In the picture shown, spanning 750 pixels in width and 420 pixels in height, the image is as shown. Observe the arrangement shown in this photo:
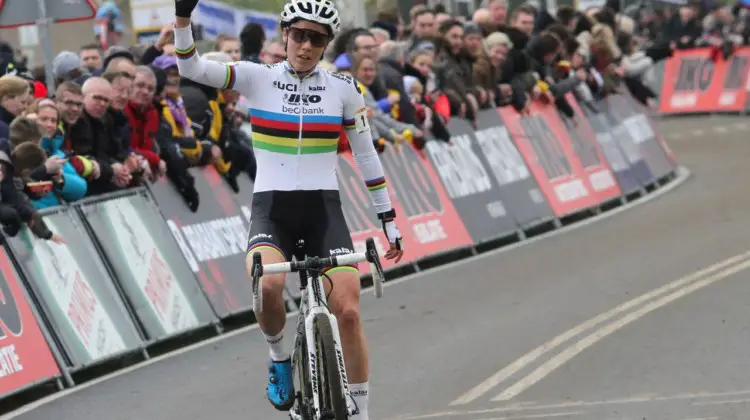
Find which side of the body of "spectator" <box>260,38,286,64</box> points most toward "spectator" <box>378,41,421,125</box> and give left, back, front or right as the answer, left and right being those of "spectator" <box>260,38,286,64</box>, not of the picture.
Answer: left

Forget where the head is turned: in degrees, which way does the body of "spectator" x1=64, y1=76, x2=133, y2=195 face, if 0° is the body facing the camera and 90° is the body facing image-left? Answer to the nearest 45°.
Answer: approximately 315°

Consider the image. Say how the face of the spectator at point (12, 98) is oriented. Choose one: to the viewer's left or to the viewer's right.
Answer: to the viewer's right

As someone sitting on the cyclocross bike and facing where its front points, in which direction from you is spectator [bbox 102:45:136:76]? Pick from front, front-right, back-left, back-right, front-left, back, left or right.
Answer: back

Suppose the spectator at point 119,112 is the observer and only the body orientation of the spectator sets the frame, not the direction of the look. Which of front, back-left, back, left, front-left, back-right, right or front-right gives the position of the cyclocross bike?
front-right

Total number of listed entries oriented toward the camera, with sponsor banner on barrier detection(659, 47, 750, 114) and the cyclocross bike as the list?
2

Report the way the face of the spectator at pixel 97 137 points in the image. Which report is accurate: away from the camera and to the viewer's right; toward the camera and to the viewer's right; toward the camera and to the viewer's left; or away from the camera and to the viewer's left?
toward the camera and to the viewer's right

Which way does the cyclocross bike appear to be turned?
toward the camera
